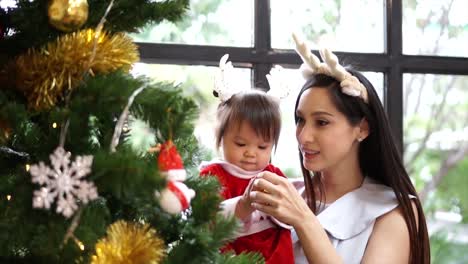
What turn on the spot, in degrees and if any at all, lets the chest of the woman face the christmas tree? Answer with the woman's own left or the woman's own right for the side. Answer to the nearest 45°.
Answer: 0° — they already face it

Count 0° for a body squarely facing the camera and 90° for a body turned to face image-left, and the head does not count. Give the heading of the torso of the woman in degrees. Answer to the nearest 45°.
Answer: approximately 45°

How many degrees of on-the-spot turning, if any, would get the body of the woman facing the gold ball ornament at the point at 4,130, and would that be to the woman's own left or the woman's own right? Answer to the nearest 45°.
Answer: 0° — they already face it

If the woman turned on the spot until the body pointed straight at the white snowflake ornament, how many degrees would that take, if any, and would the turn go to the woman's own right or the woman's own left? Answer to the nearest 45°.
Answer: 0° — they already face it

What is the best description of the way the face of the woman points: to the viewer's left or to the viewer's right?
to the viewer's left
